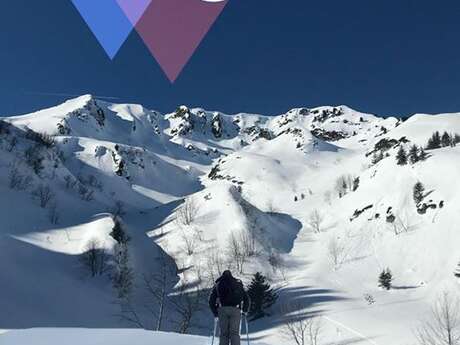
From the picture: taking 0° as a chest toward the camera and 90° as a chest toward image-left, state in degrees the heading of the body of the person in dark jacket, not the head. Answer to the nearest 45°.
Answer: approximately 180°

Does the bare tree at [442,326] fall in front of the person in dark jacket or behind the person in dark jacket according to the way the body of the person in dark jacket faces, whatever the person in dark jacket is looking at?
in front

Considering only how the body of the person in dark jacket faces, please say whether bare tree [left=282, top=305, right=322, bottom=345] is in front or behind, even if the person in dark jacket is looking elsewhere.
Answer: in front
